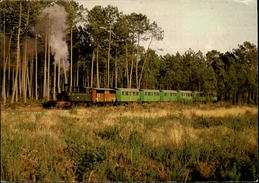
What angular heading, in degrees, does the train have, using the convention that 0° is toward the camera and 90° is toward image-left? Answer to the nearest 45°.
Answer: approximately 45°
